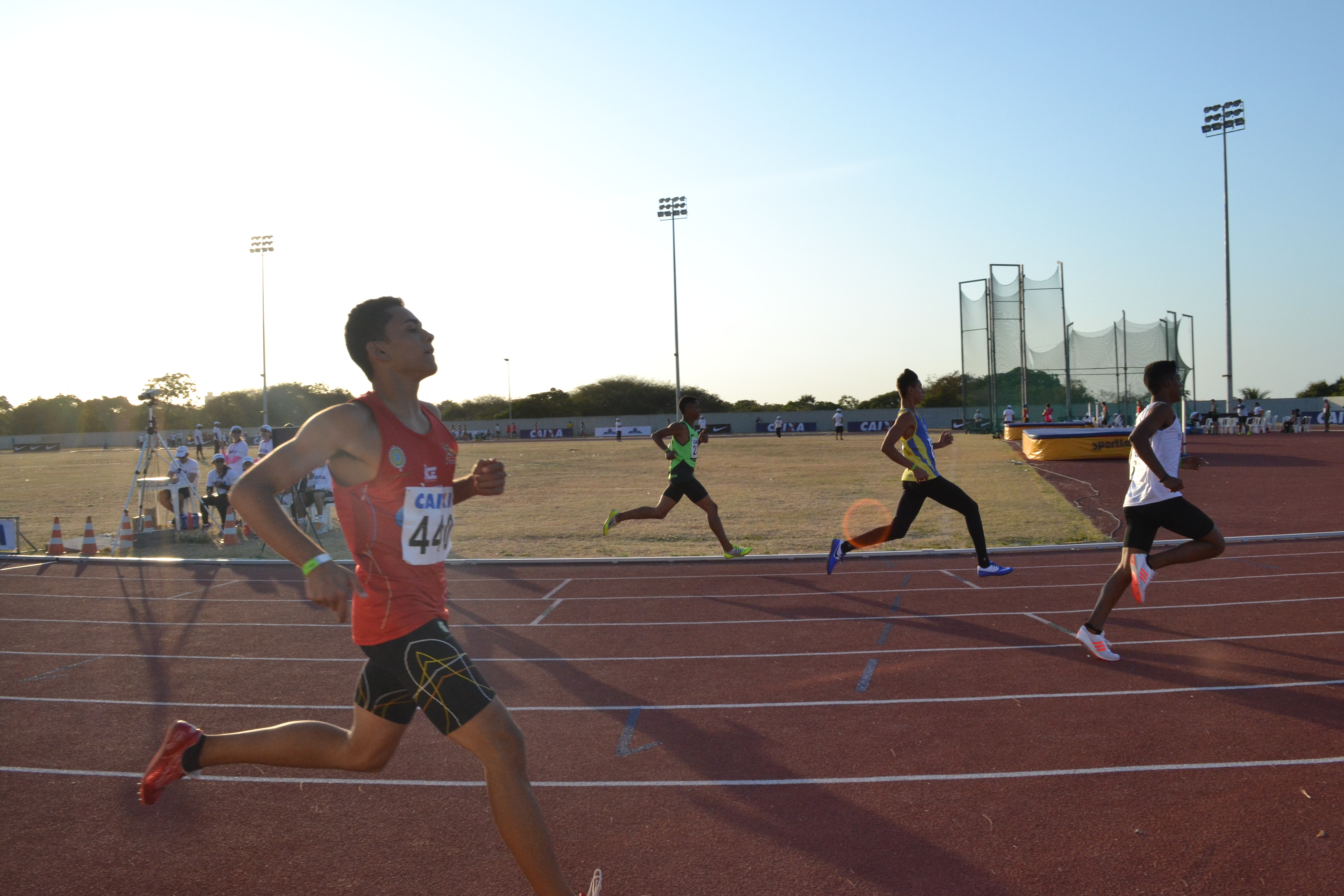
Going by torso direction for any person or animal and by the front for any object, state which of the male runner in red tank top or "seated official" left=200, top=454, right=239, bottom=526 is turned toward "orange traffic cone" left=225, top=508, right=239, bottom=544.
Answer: the seated official

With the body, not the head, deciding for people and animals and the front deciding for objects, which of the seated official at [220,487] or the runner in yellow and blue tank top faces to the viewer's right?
the runner in yellow and blue tank top

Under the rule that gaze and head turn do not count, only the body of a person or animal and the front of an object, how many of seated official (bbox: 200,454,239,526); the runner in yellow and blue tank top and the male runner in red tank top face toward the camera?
1

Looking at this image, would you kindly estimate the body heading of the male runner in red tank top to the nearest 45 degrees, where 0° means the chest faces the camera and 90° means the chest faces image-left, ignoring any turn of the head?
approximately 270°

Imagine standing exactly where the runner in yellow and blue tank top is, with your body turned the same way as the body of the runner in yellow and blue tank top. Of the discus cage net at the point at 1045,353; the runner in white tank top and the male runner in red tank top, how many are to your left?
1

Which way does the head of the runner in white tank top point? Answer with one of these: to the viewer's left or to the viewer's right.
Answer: to the viewer's right

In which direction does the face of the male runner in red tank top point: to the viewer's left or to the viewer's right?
to the viewer's right

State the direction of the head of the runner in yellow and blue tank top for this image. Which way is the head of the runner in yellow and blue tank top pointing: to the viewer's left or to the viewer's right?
to the viewer's right

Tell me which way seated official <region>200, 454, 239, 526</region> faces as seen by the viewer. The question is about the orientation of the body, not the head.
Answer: toward the camera

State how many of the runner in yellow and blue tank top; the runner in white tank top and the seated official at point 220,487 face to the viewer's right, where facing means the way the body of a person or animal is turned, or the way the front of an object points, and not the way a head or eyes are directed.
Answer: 2

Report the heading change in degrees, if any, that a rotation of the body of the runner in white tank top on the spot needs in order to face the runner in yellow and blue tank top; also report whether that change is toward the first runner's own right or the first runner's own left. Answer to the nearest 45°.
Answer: approximately 135° to the first runner's own left

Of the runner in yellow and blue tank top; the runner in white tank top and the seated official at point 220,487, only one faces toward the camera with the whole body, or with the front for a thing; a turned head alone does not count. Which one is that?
the seated official

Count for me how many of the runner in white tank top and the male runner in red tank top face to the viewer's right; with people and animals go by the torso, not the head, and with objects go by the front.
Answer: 2

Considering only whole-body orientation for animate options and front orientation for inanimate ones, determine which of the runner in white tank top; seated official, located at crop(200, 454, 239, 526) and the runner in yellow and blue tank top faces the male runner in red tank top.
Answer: the seated official

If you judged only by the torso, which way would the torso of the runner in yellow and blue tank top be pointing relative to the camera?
to the viewer's right

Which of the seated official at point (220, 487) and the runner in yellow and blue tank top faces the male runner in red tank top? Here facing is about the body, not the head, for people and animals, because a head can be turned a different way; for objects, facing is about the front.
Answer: the seated official

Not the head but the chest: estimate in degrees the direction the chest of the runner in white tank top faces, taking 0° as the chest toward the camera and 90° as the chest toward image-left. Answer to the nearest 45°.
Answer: approximately 270°
